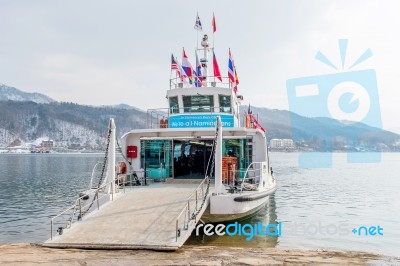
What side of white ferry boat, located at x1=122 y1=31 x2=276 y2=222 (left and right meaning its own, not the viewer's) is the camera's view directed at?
front
